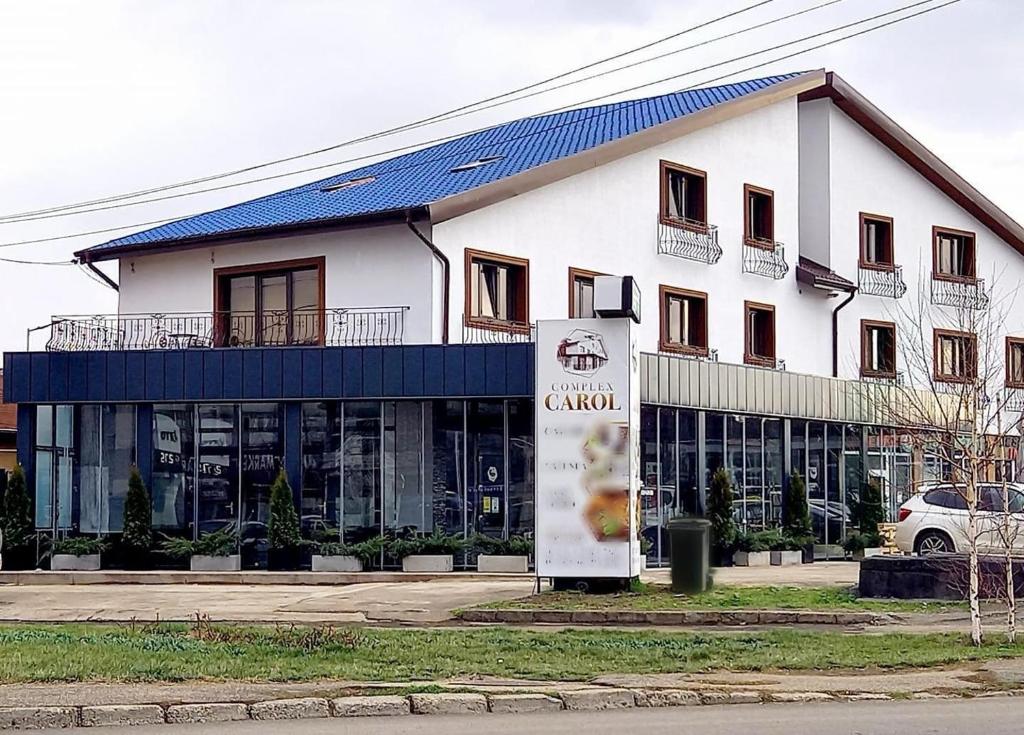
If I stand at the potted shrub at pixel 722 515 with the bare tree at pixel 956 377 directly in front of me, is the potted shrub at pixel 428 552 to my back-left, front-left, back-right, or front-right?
back-right
